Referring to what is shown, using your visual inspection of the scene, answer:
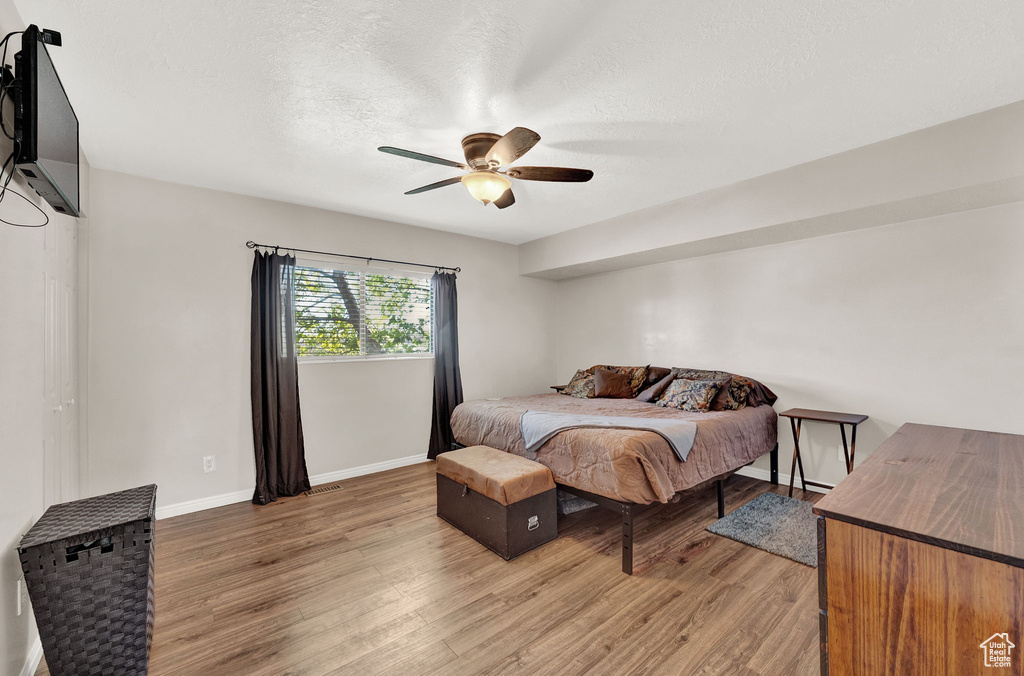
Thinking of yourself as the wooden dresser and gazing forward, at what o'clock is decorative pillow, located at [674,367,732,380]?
The decorative pillow is roughly at 2 o'clock from the wooden dresser.

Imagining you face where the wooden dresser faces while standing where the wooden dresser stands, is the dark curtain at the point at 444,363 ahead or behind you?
ahead

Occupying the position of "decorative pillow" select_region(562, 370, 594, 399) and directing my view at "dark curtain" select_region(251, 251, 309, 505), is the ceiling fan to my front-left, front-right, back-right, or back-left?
front-left

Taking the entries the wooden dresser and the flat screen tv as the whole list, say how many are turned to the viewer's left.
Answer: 1

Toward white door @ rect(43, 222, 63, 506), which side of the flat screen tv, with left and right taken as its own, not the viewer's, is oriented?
left

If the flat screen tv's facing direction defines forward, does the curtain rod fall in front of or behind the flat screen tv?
in front

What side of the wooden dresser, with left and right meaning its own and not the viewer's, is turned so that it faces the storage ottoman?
front

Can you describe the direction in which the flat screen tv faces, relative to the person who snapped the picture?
facing to the right of the viewer

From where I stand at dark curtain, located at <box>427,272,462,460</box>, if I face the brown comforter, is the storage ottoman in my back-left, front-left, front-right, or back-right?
front-right

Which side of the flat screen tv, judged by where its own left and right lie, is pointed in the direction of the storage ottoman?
front

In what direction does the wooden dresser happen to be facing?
to the viewer's left

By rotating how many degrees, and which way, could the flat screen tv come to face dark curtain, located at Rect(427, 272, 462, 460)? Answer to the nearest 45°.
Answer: approximately 45° to its left

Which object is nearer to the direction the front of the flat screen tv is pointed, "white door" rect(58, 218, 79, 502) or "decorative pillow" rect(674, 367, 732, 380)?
the decorative pillow

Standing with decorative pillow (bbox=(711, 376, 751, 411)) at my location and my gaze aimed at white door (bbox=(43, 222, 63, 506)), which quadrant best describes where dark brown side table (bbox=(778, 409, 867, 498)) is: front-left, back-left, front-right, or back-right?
back-left

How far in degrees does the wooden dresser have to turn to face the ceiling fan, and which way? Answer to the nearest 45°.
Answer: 0° — it already faces it
